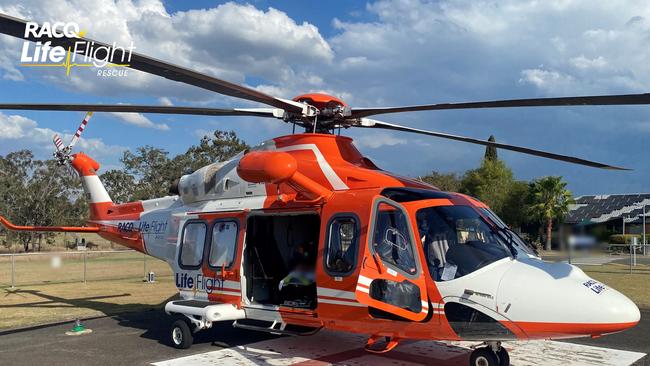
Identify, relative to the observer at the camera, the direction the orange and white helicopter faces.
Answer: facing the viewer and to the right of the viewer

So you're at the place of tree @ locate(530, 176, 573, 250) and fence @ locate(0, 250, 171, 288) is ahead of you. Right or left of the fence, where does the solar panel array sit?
left

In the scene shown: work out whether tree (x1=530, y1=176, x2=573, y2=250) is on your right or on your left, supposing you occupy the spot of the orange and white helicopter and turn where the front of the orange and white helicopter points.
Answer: on your left

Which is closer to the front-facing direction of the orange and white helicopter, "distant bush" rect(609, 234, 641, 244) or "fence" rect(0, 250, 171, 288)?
the distant bush

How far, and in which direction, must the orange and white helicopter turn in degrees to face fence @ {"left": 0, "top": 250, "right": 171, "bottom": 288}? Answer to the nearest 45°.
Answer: approximately 180°

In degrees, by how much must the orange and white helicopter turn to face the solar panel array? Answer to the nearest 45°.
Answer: approximately 90° to its left

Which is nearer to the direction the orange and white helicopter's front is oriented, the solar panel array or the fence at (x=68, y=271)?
the solar panel array
